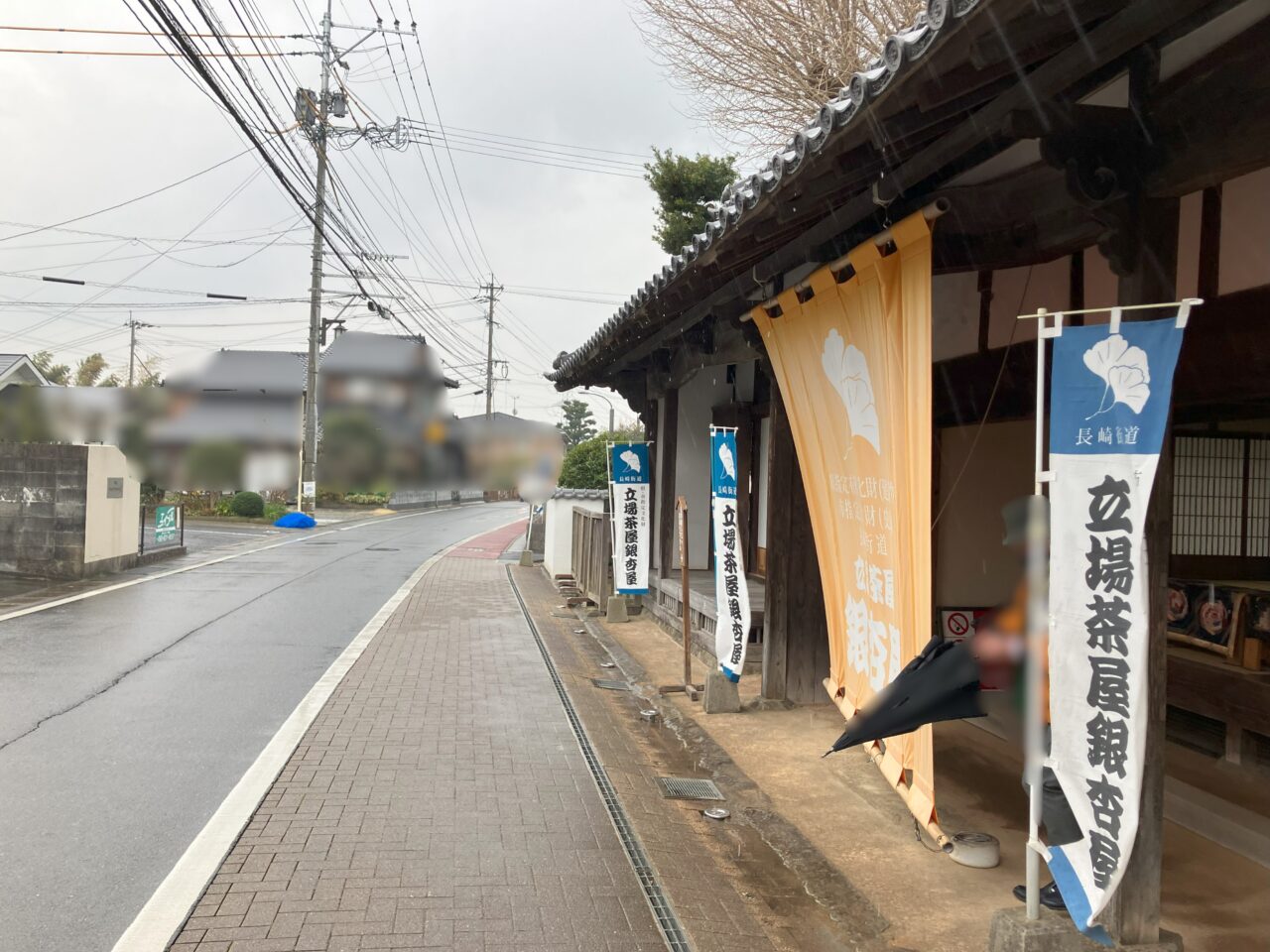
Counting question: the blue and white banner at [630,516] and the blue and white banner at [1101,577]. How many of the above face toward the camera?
2

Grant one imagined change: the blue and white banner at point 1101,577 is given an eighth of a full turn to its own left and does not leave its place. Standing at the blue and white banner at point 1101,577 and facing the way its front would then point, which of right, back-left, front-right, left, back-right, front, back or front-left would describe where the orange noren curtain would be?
back

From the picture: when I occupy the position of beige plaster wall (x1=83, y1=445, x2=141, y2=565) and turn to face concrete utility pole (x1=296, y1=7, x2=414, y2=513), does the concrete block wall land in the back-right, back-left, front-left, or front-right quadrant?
back-left

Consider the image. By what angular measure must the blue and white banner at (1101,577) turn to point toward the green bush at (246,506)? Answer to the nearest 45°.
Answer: approximately 135° to its right

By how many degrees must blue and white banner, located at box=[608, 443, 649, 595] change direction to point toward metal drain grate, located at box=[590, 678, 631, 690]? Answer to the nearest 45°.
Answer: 0° — it already faces it

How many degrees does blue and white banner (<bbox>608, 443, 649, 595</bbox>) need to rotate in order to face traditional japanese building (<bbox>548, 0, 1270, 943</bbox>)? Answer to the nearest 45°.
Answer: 0° — it already faces it

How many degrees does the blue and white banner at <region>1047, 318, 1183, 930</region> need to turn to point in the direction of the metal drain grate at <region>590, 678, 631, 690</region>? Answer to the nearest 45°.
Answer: approximately 135° to its right

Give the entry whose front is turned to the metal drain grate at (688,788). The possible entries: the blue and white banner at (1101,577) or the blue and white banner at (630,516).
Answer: the blue and white banner at (630,516)

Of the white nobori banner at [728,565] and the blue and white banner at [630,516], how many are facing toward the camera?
2

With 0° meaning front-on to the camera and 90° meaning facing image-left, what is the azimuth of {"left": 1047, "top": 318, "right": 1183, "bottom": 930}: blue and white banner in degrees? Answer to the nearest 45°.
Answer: approximately 0°

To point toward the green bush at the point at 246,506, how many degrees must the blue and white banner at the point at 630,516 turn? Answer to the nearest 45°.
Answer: approximately 135° to its right

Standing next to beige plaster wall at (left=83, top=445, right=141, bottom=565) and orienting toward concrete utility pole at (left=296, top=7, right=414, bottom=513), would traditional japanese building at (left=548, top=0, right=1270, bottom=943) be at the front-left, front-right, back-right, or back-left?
back-right
